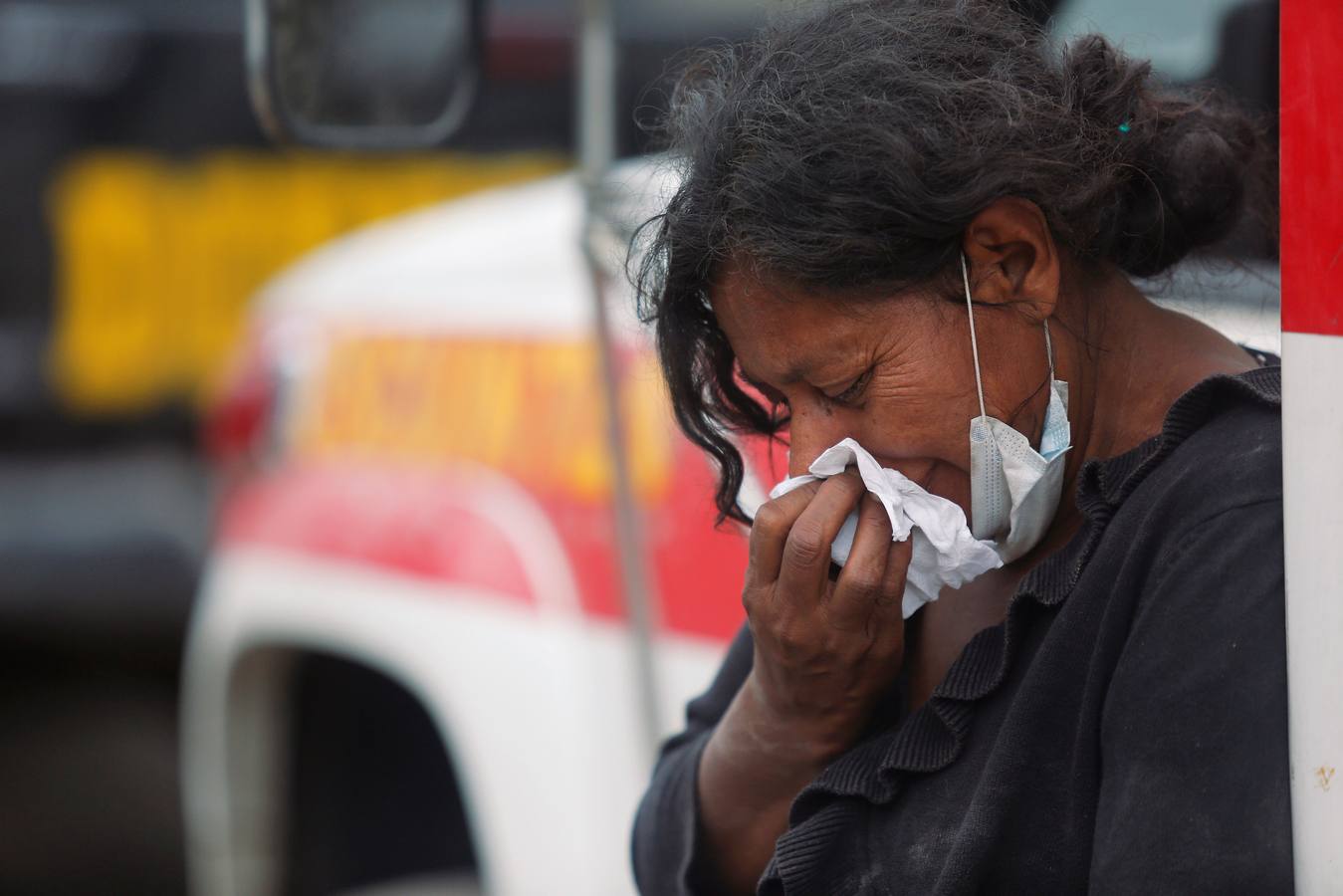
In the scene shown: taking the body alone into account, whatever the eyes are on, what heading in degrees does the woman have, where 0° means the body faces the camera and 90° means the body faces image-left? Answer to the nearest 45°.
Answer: approximately 45°

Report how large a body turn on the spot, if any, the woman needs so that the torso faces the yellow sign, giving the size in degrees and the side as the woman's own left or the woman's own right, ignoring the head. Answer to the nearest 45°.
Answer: approximately 90° to the woman's own right

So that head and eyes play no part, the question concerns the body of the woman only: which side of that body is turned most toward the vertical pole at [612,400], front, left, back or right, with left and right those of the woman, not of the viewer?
right

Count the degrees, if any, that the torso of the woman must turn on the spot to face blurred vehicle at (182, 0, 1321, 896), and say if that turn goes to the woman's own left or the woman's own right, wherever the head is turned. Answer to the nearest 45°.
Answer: approximately 90° to the woman's own right
